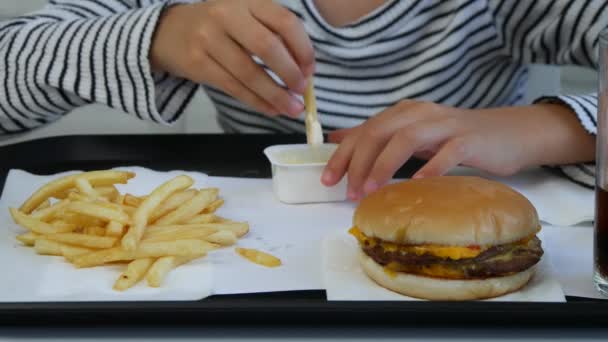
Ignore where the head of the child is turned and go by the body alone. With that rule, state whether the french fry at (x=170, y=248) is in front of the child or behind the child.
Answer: in front

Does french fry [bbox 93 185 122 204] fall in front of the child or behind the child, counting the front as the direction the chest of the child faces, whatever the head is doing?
in front

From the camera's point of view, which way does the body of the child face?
toward the camera

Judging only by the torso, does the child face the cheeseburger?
yes

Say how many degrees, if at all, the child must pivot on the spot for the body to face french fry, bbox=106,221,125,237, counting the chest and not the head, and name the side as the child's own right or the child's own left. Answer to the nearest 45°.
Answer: approximately 45° to the child's own right
